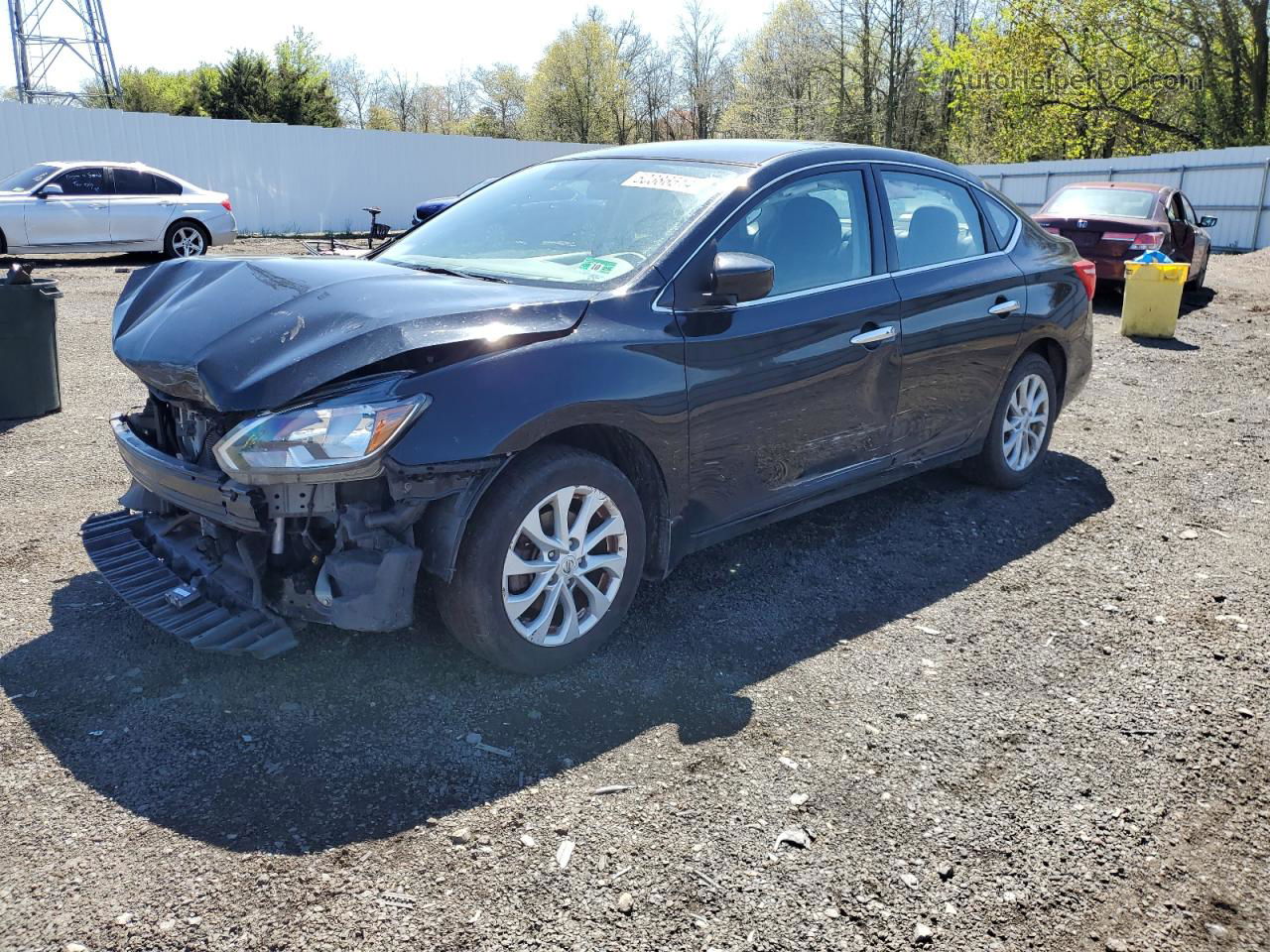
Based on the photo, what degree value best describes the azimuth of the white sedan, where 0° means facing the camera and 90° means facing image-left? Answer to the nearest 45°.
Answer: approximately 90°

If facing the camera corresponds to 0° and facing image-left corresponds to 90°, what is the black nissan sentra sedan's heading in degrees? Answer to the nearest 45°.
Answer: approximately 45°

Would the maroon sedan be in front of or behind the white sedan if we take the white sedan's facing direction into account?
behind

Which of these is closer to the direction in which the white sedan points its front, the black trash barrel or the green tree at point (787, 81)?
the black trash barrel

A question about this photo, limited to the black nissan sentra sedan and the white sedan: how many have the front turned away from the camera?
0

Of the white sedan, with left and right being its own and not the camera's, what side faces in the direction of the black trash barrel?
left

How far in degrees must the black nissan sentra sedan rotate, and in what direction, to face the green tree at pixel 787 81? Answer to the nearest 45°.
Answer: approximately 135° to its right

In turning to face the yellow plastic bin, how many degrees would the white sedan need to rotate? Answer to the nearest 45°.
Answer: approximately 135° to its left

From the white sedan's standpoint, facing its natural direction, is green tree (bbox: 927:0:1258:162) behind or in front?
behind

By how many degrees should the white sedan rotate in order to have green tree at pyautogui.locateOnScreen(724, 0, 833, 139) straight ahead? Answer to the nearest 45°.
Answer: approximately 135° to its right

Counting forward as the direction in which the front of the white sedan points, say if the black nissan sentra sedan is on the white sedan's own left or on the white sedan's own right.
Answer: on the white sedan's own left

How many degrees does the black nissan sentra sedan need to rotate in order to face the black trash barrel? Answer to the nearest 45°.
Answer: approximately 90° to its right
